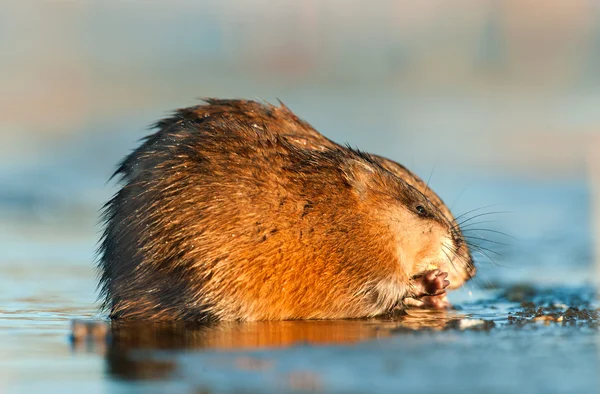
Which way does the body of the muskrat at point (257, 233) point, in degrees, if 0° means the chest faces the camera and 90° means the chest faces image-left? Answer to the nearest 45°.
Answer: approximately 270°
